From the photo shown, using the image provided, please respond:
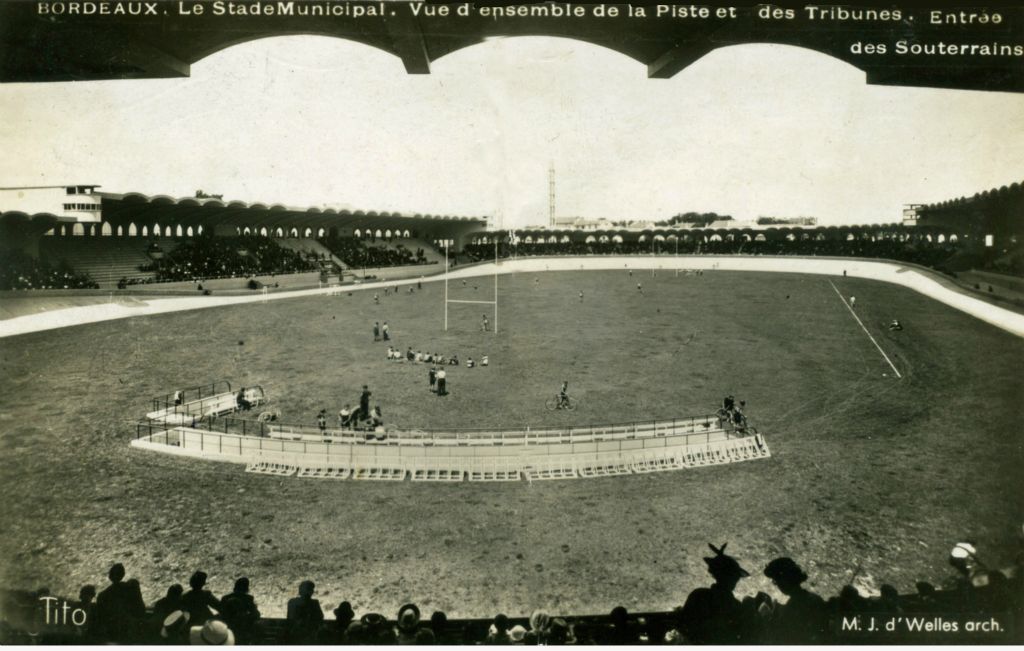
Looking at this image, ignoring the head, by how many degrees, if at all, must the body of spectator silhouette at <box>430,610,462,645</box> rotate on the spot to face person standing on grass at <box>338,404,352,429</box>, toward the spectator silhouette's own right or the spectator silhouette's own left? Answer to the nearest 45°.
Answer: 0° — they already face them

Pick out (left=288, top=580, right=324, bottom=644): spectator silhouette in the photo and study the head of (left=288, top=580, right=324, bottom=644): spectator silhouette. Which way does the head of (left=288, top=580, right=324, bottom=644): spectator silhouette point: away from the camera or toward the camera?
away from the camera

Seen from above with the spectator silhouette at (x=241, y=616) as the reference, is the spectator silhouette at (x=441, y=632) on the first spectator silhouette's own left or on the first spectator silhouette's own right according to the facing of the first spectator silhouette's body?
on the first spectator silhouette's own right

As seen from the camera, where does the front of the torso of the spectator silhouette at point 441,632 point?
away from the camera

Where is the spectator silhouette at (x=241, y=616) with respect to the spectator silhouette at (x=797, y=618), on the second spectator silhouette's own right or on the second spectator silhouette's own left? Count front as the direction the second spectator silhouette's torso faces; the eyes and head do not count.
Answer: on the second spectator silhouette's own left

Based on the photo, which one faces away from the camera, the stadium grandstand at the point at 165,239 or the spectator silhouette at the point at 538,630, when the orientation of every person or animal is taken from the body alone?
the spectator silhouette

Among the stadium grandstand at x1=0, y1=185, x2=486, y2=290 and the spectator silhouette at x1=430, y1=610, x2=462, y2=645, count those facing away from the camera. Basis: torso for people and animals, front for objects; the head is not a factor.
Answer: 1

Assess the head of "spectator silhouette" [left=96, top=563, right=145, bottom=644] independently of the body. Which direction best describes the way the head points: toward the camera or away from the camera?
away from the camera

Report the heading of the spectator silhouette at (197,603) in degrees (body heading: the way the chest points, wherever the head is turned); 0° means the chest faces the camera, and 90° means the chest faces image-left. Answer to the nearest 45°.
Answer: approximately 180°

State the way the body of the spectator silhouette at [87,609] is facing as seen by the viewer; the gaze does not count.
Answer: away from the camera

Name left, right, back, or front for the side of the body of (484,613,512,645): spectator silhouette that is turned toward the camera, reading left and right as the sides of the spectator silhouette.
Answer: back

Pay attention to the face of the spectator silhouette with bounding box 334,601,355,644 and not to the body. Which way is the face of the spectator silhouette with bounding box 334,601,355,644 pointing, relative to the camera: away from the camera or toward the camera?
away from the camera

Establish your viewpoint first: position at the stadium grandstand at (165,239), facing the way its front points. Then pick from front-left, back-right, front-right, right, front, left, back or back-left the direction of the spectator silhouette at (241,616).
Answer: front-right

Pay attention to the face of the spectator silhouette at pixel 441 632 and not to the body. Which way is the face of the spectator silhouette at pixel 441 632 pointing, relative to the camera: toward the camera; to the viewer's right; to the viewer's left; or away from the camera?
away from the camera

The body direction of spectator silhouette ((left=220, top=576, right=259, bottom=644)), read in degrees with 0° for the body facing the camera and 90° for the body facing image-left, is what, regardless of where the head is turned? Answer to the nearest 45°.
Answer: approximately 180°
